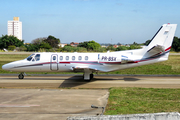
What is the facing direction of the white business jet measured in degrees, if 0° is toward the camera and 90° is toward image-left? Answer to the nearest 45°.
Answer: approximately 90°
